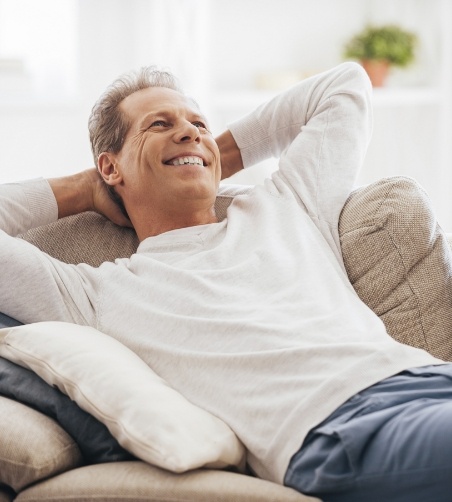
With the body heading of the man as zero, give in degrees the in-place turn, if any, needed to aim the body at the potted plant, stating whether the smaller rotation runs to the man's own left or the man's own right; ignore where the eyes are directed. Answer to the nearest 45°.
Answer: approximately 135° to the man's own left

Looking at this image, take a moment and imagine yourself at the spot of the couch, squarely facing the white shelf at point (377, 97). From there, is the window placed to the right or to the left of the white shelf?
left

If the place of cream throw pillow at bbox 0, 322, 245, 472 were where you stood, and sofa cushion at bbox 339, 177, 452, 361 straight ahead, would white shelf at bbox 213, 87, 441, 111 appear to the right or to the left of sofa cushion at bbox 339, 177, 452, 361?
left

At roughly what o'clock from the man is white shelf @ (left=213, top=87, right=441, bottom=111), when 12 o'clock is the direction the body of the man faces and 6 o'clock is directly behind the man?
The white shelf is roughly at 8 o'clock from the man.

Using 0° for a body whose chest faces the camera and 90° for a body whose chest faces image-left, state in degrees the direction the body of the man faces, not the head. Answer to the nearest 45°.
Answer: approximately 315°
